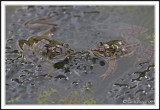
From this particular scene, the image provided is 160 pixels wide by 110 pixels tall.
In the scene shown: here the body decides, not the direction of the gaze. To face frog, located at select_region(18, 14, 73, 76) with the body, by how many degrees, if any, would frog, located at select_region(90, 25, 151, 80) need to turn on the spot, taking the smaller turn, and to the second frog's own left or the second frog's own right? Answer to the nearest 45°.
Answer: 0° — it already faces it

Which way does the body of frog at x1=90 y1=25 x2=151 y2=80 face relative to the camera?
to the viewer's left
